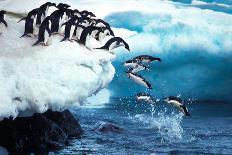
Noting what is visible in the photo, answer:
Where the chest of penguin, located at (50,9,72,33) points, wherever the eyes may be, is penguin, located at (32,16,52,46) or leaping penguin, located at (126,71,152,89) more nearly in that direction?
the leaping penguin

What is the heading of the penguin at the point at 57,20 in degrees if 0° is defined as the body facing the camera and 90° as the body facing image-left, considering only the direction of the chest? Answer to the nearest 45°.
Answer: approximately 270°

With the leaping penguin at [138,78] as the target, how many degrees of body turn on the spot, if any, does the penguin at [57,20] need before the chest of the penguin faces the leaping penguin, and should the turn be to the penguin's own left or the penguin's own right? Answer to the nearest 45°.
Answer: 0° — it already faces it
